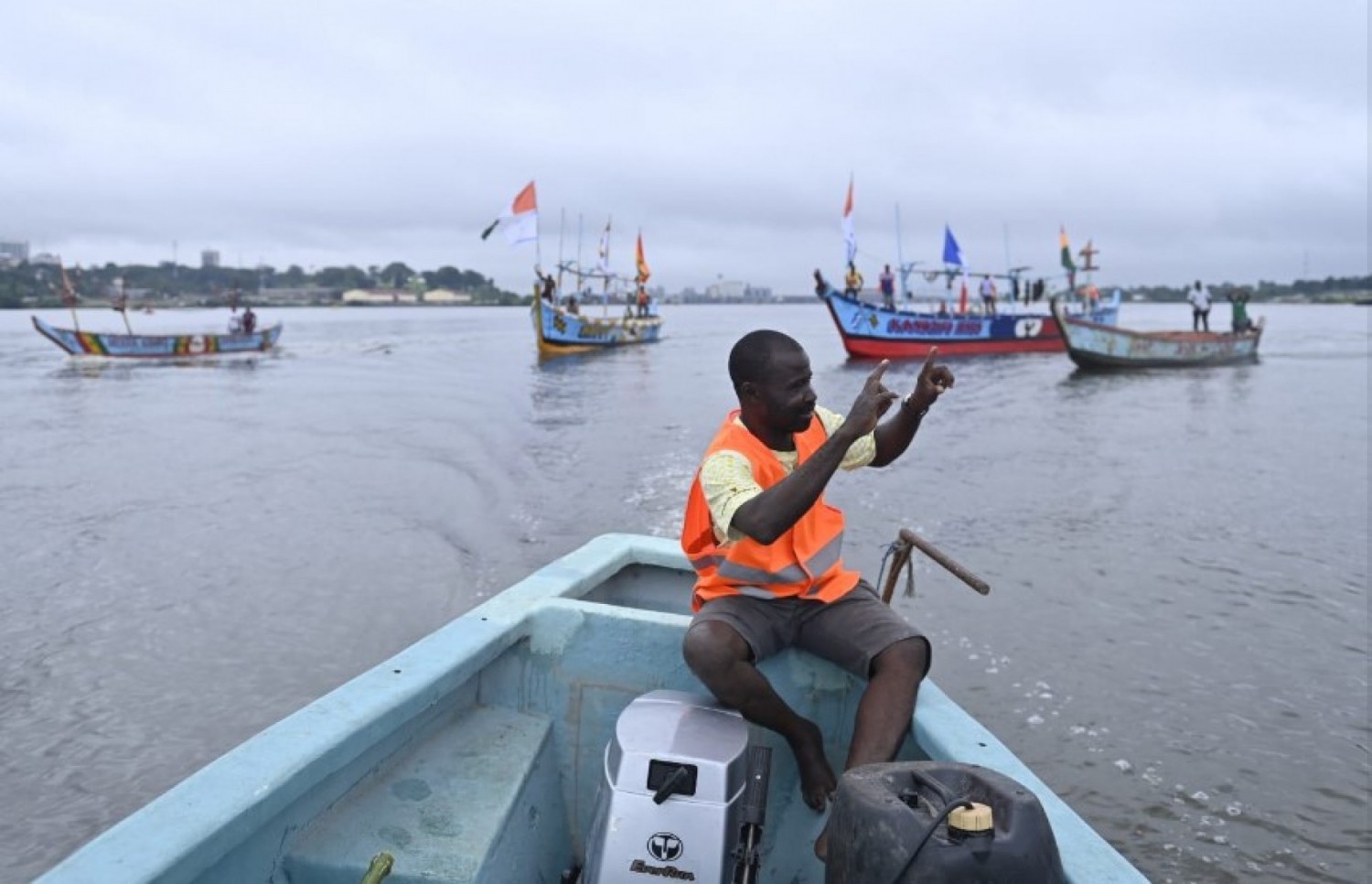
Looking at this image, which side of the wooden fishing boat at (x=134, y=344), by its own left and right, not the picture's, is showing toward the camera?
left

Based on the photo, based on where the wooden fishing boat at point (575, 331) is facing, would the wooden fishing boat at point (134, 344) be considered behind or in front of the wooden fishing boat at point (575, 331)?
in front

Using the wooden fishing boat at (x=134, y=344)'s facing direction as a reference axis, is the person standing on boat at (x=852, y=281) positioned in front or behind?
behind

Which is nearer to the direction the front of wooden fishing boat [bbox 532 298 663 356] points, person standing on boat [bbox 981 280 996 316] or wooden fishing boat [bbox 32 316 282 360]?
the wooden fishing boat

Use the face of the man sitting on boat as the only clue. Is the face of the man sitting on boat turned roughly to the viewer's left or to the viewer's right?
to the viewer's right

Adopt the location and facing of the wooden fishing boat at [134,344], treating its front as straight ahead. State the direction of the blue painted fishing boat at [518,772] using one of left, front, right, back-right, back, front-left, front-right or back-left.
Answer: left

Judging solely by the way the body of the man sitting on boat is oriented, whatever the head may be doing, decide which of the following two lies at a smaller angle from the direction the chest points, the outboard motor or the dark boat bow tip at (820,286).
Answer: the outboard motor

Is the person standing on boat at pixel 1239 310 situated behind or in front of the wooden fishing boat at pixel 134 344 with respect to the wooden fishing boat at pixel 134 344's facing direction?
behind
